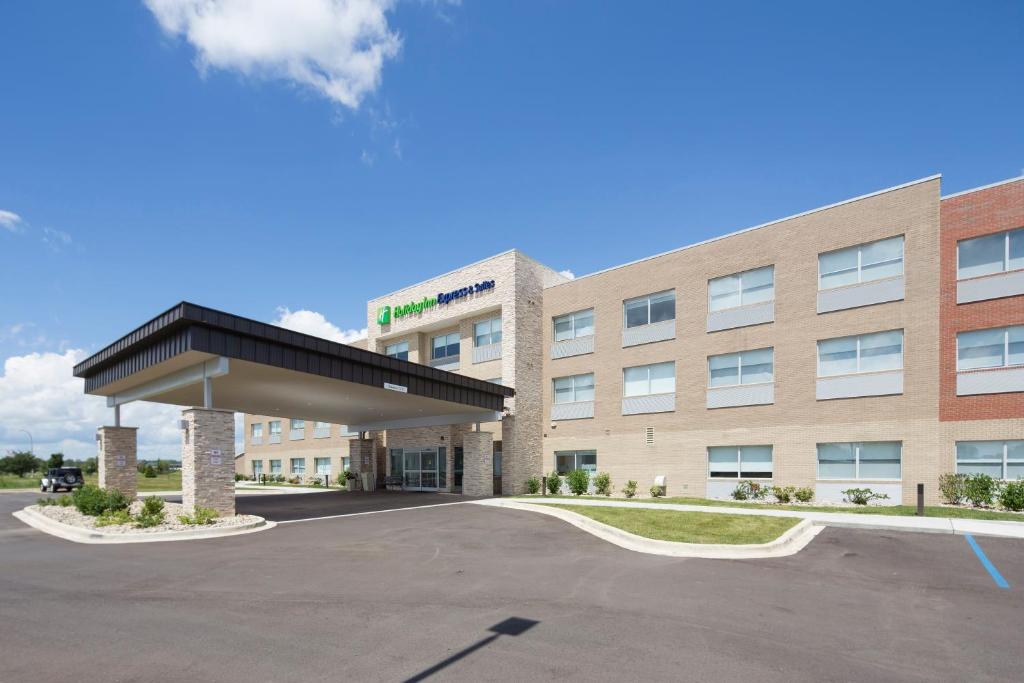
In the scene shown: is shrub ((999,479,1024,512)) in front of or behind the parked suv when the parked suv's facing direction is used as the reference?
behind

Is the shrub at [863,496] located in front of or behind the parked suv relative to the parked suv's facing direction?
behind

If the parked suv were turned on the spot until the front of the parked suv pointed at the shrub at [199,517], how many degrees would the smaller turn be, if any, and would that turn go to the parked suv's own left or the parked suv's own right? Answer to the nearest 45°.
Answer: approximately 135° to the parked suv's own left
